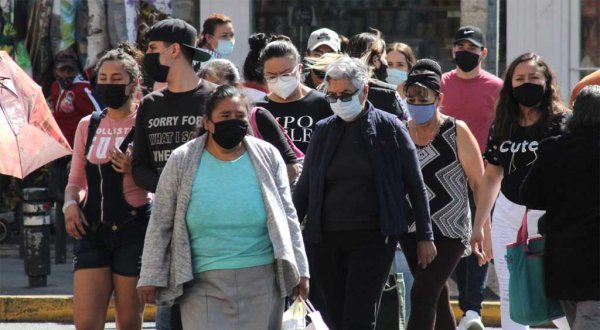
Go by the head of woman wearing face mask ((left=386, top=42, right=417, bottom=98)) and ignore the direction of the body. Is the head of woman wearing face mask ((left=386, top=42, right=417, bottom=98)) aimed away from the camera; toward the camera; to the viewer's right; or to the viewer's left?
toward the camera

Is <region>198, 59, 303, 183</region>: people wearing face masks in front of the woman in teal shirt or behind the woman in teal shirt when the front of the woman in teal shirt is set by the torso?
behind

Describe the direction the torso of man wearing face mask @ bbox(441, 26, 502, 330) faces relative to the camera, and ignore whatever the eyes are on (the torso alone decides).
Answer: toward the camera

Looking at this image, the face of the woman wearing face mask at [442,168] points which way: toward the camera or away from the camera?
toward the camera

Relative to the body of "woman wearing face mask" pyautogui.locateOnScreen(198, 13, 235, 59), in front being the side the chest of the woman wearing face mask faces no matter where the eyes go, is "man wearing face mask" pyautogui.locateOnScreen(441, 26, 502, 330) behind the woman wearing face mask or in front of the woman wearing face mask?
in front

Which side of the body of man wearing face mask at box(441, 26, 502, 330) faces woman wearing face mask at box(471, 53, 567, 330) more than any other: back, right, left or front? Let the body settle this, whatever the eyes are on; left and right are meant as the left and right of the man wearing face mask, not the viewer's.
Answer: front

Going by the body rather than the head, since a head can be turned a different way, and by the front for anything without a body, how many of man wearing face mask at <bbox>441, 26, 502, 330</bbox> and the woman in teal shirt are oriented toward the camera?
2

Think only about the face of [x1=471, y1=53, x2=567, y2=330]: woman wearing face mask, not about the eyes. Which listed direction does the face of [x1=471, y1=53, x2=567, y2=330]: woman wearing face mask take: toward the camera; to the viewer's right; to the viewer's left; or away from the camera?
toward the camera

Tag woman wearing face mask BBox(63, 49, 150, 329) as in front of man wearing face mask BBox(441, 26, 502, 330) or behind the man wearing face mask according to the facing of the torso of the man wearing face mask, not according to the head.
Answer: in front

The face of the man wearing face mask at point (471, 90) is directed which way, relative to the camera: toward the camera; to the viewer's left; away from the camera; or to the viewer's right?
toward the camera

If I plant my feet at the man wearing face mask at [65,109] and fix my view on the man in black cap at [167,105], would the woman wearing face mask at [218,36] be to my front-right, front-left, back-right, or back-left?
front-left

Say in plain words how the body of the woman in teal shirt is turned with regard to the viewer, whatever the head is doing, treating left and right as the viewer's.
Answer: facing the viewer

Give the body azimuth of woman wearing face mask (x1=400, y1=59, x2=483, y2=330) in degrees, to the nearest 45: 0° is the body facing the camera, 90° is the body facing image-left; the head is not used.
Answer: approximately 45°

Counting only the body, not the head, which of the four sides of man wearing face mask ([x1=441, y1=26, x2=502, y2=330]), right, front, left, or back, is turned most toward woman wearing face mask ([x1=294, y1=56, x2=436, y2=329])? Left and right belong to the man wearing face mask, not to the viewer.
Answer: front
